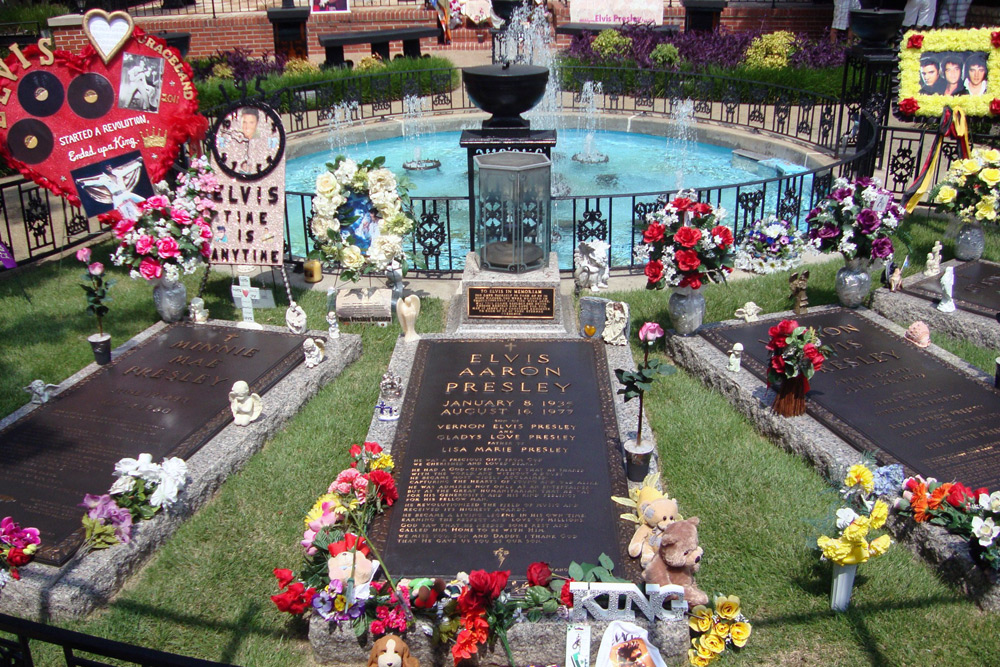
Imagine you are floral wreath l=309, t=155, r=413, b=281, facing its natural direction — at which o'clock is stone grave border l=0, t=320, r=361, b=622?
The stone grave border is roughly at 1 o'clock from the floral wreath.

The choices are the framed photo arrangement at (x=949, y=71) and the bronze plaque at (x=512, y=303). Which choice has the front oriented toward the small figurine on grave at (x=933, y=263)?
the framed photo arrangement

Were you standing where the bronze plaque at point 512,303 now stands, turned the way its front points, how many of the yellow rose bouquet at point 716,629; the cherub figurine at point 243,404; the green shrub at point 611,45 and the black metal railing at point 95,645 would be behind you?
1

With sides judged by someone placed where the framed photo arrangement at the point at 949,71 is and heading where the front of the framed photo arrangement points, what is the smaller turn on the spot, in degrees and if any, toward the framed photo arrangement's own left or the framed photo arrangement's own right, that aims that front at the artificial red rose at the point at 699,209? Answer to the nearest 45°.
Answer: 0° — it already faces it

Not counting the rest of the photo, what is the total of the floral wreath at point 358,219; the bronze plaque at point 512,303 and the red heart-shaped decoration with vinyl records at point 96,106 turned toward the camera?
3

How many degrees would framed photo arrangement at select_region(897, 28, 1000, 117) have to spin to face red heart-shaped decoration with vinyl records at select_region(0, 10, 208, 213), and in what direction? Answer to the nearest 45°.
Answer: approximately 45° to its right

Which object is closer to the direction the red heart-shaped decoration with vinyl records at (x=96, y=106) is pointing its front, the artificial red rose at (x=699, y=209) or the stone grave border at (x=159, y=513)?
the stone grave border

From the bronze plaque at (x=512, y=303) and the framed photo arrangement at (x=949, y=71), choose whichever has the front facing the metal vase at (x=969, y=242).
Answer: the framed photo arrangement

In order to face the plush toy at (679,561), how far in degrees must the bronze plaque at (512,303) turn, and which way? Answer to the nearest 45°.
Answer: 0° — it already faces it

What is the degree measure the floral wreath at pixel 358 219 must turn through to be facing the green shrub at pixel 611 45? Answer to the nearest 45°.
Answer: approximately 135° to its left

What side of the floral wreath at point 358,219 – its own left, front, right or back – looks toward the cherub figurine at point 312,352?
front

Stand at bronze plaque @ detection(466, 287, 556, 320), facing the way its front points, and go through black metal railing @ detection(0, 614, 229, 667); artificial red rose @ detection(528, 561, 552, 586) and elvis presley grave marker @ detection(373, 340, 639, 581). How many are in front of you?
3

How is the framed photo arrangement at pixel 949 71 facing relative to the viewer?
toward the camera

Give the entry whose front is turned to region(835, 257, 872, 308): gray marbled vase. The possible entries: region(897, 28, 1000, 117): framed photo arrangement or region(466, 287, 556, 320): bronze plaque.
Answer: the framed photo arrangement

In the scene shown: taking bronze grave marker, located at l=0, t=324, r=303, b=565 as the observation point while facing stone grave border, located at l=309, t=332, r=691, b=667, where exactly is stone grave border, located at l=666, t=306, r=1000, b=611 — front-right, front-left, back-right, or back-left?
front-left

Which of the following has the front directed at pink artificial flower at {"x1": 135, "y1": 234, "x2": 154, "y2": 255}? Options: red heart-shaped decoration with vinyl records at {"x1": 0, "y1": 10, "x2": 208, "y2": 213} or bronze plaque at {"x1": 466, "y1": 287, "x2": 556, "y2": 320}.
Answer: the red heart-shaped decoration with vinyl records

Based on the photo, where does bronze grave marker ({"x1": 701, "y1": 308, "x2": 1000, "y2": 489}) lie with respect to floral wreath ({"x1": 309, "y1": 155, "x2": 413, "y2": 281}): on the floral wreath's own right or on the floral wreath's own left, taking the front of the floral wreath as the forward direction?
on the floral wreath's own left

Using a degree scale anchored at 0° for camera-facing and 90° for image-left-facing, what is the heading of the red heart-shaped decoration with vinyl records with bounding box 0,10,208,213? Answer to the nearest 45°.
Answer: approximately 0°

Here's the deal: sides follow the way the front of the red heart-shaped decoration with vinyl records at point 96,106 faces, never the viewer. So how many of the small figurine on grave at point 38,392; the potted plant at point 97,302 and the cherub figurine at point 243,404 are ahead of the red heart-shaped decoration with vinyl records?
3

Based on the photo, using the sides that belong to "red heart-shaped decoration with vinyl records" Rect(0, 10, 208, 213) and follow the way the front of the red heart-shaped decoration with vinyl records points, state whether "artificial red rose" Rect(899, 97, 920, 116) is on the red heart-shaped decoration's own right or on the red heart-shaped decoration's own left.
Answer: on the red heart-shaped decoration's own left

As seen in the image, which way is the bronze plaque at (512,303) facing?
toward the camera

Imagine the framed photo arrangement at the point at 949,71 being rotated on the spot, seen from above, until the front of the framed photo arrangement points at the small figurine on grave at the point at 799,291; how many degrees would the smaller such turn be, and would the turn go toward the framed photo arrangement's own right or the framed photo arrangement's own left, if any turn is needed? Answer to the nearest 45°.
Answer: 0° — it already faces it
